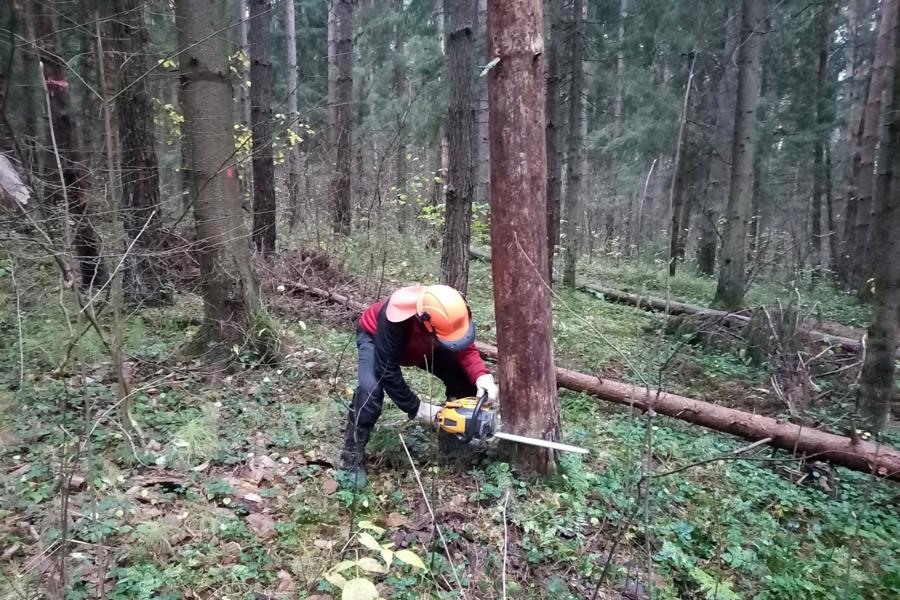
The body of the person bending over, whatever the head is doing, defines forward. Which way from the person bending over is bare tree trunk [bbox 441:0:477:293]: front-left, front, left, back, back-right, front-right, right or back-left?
back-left

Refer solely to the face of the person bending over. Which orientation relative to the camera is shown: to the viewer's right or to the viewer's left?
to the viewer's right

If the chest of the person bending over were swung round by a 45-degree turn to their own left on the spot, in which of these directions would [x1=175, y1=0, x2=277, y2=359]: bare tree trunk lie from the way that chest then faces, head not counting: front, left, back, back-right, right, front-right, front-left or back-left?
back-left

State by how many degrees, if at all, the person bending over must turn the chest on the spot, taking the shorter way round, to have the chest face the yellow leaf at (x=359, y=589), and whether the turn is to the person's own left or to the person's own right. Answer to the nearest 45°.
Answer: approximately 45° to the person's own right

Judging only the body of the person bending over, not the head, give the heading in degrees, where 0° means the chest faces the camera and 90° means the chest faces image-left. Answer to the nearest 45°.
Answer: approximately 315°

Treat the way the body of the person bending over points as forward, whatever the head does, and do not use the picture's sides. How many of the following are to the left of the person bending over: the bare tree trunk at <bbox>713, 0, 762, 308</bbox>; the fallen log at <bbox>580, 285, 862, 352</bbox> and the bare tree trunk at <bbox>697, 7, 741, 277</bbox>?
3

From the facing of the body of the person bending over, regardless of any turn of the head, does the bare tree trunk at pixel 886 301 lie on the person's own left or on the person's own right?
on the person's own left

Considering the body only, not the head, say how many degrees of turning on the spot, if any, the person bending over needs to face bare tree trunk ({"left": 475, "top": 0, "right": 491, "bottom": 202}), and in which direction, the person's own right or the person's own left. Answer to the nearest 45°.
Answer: approximately 135° to the person's own left

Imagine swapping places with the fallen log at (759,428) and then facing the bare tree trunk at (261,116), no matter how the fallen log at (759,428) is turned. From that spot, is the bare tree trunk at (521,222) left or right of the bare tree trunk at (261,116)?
left

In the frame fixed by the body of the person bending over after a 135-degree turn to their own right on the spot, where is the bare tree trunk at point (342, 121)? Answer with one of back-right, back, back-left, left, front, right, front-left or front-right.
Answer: right

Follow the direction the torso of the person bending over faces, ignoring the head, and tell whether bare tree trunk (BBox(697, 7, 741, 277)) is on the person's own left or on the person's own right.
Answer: on the person's own left

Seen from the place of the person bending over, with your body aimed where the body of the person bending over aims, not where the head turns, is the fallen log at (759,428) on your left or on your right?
on your left
